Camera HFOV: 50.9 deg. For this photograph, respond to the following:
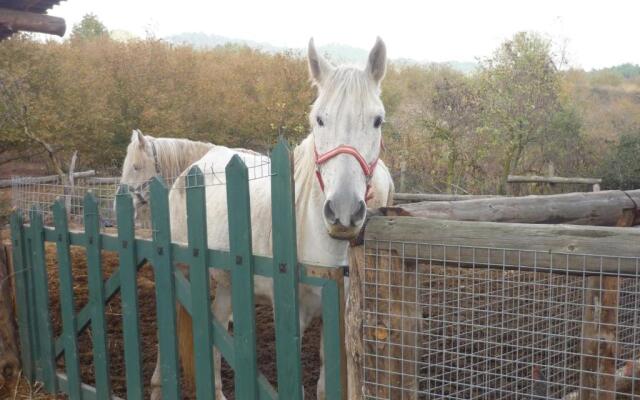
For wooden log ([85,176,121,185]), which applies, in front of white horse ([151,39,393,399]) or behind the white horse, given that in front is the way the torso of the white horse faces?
behind

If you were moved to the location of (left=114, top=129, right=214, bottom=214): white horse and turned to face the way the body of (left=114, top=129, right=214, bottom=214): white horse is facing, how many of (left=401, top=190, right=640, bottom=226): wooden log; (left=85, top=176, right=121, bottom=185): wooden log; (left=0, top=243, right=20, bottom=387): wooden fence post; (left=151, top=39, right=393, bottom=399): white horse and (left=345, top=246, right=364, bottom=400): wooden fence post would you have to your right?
1

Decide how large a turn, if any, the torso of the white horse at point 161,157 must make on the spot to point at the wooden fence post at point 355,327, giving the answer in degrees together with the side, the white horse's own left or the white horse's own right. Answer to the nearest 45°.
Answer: approximately 90° to the white horse's own left

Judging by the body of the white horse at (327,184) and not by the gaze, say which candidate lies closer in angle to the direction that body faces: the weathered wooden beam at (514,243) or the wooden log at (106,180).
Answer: the weathered wooden beam

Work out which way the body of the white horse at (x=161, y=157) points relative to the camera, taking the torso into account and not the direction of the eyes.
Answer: to the viewer's left

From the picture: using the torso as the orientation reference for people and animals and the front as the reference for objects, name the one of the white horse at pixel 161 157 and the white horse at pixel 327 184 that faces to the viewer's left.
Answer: the white horse at pixel 161 157

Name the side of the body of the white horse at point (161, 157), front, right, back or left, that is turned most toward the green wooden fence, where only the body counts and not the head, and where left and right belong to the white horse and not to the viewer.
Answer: left

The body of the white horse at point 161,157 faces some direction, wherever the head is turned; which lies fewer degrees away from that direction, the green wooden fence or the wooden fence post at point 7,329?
the wooden fence post

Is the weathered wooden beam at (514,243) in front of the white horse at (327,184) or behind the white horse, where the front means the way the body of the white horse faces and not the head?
in front

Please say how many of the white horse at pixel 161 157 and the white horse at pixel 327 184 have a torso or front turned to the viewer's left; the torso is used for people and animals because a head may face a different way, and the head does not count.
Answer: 1

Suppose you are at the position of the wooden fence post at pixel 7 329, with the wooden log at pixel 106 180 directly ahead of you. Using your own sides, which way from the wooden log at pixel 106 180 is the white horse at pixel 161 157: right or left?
right

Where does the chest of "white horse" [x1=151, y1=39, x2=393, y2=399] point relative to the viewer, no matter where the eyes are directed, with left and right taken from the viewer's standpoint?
facing the viewer and to the right of the viewer
